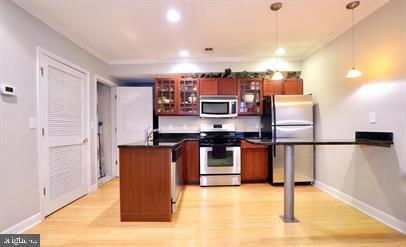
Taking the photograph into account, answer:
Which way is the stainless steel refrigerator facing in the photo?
toward the camera

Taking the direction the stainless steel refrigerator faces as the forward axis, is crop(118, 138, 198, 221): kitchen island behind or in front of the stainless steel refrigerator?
in front

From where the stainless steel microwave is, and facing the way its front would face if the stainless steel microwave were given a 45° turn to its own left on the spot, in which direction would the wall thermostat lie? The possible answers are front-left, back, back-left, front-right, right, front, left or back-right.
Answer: right

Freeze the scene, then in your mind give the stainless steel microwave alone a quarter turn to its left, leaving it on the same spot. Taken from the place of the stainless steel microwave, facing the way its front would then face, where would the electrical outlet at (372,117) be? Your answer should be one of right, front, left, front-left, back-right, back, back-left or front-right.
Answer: front-right

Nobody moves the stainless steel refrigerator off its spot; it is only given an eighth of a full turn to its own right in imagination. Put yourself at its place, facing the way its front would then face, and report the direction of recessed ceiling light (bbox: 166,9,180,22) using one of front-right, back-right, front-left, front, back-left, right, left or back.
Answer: front

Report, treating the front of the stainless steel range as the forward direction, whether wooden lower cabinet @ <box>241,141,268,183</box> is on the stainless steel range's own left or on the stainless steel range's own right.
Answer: on the stainless steel range's own left

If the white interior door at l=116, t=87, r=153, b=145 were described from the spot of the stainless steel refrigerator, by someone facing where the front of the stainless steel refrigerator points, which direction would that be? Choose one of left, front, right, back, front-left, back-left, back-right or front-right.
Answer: right

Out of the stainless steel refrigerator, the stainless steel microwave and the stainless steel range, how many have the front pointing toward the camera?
3

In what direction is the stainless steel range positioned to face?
toward the camera

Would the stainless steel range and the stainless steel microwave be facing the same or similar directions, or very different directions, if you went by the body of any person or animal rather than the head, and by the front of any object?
same or similar directions
